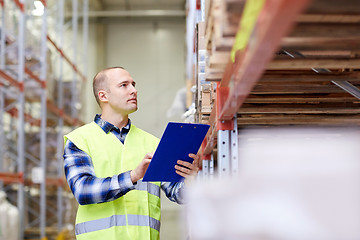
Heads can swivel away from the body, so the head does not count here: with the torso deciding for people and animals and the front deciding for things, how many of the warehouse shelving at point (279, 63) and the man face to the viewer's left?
1

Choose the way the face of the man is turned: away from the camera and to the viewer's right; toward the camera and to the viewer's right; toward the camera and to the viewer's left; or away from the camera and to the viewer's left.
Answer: toward the camera and to the viewer's right

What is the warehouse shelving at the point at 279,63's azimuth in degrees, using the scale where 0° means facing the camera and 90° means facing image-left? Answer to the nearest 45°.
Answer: approximately 90°

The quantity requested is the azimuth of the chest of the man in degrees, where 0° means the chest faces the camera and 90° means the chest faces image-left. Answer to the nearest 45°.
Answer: approximately 315°

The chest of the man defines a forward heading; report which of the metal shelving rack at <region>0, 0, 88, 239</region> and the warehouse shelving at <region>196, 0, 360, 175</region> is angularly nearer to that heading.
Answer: the warehouse shelving

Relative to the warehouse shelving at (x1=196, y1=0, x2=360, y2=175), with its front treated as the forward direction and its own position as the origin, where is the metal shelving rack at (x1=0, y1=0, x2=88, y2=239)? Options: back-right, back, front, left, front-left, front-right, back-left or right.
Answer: front-right

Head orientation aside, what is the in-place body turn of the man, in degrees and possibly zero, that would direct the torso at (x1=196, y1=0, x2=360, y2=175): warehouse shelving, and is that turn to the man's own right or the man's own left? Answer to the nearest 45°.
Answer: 0° — they already face it

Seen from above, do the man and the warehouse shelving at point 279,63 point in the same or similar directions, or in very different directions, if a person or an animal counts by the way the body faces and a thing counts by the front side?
very different directions
